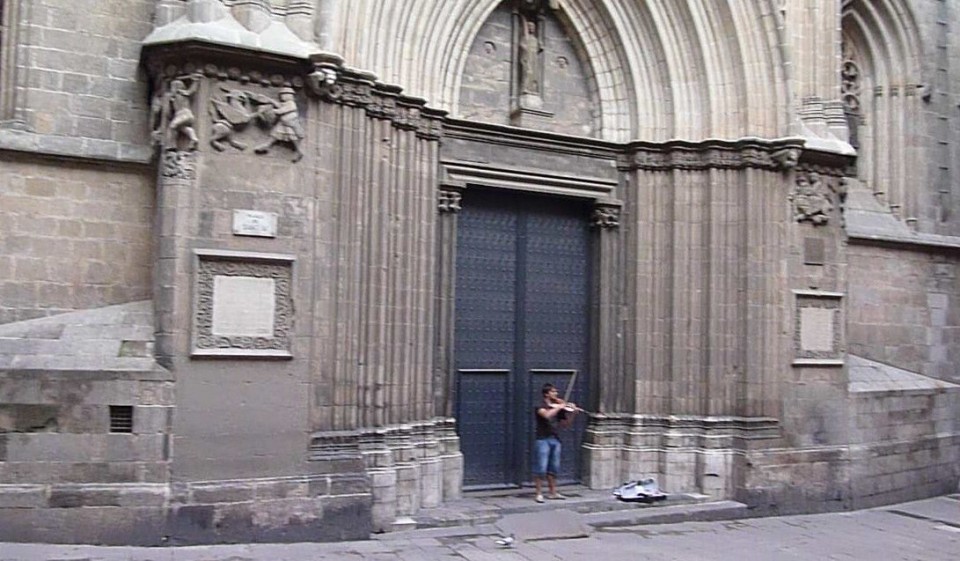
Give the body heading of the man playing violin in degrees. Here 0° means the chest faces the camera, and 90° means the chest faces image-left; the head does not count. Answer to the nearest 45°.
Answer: approximately 315°
